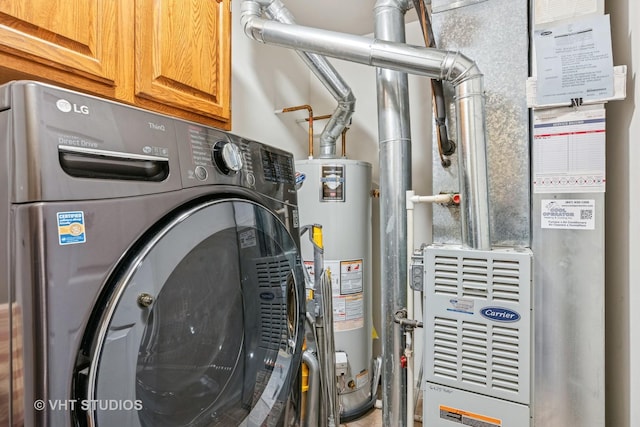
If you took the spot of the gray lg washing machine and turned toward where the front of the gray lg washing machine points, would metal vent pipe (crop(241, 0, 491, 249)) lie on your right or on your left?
on your left

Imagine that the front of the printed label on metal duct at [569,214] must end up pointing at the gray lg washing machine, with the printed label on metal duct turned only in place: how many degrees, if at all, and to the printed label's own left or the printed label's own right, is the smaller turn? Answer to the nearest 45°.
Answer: approximately 45° to the printed label's own right

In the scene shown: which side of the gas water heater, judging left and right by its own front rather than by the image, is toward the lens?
front

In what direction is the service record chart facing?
toward the camera

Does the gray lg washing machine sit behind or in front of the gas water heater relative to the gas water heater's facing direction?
in front

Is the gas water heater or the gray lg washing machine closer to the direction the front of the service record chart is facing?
the gray lg washing machine

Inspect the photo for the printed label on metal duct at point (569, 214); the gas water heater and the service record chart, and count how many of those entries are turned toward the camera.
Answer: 3

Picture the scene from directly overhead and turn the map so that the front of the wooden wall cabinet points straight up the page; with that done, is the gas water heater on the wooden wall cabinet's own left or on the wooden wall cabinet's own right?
on the wooden wall cabinet's own left

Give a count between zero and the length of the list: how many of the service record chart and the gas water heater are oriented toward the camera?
2

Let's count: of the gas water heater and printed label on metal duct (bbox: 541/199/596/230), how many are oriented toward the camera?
2
